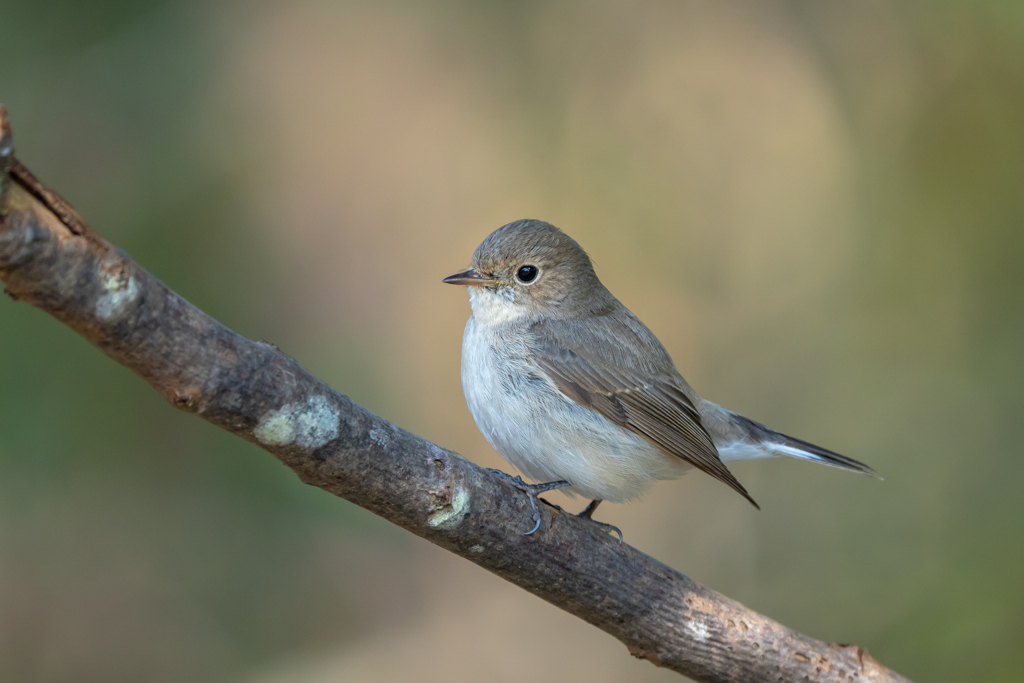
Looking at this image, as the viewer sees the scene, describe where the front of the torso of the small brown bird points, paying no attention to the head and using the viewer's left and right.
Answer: facing to the left of the viewer
